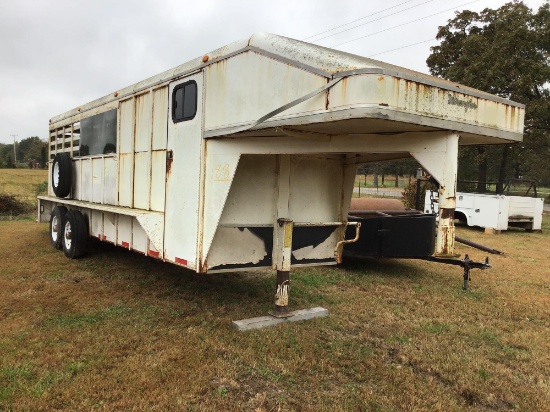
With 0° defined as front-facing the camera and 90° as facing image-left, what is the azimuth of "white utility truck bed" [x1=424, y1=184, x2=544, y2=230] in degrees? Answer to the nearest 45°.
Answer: approximately 135°

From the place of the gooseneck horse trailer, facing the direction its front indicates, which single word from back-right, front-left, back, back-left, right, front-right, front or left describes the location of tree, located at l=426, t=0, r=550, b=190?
left

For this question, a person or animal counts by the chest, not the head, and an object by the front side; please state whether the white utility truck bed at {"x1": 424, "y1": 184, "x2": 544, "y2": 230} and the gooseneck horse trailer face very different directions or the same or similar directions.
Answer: very different directions

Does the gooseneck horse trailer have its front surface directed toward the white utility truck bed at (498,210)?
no
